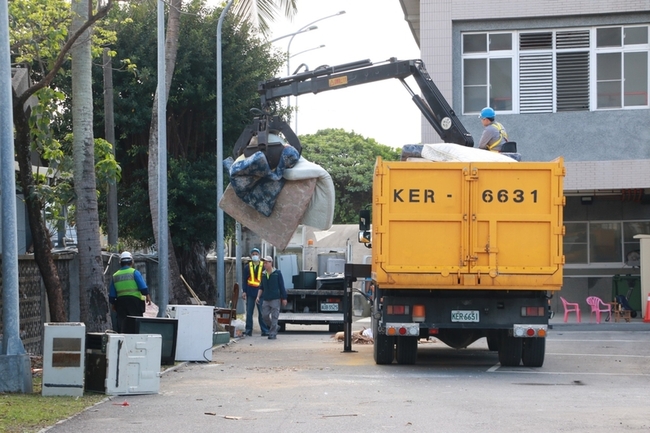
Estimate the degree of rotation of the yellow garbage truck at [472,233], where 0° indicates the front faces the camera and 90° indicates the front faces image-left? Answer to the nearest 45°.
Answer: approximately 180°

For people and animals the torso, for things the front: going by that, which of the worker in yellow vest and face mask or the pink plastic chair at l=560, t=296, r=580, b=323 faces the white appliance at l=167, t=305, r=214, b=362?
the worker in yellow vest and face mask

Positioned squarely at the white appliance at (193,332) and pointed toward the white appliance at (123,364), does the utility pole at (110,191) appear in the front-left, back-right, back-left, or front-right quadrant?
back-right

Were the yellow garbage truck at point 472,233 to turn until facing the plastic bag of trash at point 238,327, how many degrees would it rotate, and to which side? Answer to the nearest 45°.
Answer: approximately 45° to its left
